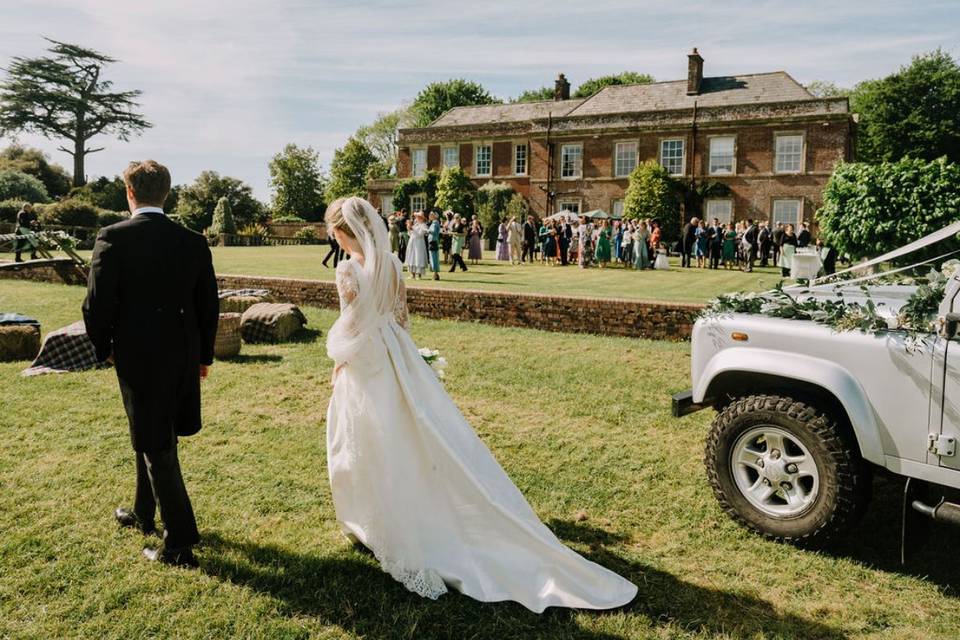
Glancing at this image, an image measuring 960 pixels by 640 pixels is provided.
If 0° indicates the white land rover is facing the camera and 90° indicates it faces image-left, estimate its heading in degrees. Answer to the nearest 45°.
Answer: approximately 90°

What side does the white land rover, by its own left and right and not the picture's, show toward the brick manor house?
right

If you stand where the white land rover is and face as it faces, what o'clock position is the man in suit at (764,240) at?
The man in suit is roughly at 3 o'clock from the white land rover.

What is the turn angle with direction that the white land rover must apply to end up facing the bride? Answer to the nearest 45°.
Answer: approximately 45° to its left

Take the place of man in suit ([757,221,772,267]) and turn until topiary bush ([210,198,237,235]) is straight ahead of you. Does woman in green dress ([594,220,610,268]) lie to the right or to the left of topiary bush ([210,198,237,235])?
left

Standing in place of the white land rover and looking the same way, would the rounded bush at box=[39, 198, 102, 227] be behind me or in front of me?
in front

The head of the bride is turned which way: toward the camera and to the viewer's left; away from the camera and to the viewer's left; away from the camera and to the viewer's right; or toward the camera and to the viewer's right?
away from the camera and to the viewer's left

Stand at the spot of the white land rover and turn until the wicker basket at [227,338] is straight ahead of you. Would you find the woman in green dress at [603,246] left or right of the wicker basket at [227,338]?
right

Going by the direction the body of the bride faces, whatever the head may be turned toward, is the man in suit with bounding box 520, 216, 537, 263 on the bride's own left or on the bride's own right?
on the bride's own right

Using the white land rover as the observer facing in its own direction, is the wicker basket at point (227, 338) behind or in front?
in front

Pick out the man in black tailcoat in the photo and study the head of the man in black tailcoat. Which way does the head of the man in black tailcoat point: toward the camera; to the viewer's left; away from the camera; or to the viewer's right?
away from the camera

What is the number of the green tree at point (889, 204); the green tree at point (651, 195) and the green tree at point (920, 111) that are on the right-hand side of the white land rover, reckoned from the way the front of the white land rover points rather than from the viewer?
3

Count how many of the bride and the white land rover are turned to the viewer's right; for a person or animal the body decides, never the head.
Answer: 0

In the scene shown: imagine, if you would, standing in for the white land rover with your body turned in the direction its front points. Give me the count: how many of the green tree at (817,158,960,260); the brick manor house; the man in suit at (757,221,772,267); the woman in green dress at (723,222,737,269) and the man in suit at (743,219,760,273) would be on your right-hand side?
5

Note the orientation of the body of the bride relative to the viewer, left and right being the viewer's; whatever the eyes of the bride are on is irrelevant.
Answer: facing away from the viewer and to the left of the viewer
